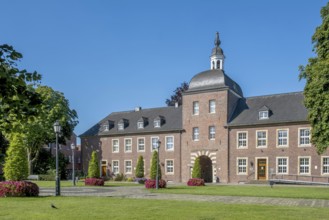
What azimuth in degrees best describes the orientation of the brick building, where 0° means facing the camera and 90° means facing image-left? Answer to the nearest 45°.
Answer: approximately 45°

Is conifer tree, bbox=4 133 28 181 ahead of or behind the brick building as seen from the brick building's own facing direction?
ahead

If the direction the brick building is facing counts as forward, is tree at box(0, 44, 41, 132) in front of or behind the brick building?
in front
